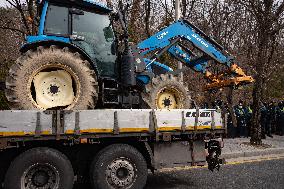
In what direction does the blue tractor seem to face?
to the viewer's right

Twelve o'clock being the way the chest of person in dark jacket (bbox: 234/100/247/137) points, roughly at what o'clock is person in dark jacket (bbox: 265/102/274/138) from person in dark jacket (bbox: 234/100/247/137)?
person in dark jacket (bbox: 265/102/274/138) is roughly at 8 o'clock from person in dark jacket (bbox: 234/100/247/137).

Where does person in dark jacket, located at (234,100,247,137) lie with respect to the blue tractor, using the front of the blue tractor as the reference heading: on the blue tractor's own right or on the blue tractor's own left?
on the blue tractor's own left

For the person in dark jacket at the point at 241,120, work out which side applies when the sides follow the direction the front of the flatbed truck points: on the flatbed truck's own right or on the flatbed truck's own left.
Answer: on the flatbed truck's own right

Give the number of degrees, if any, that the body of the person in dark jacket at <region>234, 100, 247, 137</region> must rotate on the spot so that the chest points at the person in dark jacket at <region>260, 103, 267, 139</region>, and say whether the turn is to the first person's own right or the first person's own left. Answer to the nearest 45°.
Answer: approximately 90° to the first person's own left

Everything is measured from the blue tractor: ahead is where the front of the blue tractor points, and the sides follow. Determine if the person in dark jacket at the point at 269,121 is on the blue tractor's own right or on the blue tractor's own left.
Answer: on the blue tractor's own left

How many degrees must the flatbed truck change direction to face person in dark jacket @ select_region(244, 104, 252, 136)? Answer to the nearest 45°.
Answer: approximately 135° to its right

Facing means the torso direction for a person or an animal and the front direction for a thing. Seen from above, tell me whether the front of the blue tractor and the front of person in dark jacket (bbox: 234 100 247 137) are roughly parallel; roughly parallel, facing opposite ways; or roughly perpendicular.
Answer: roughly perpendicular

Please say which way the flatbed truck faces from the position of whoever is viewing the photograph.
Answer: facing to the left of the viewer

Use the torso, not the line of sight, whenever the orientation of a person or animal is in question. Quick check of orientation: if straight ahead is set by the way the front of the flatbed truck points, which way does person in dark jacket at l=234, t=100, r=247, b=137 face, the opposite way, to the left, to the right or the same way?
to the left

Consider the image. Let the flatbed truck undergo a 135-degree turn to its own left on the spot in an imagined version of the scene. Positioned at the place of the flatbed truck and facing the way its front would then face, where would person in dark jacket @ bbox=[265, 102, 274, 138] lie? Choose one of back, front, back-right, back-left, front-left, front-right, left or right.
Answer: left

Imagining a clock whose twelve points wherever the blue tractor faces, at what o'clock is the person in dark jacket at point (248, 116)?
The person in dark jacket is roughly at 10 o'clock from the blue tractor.
